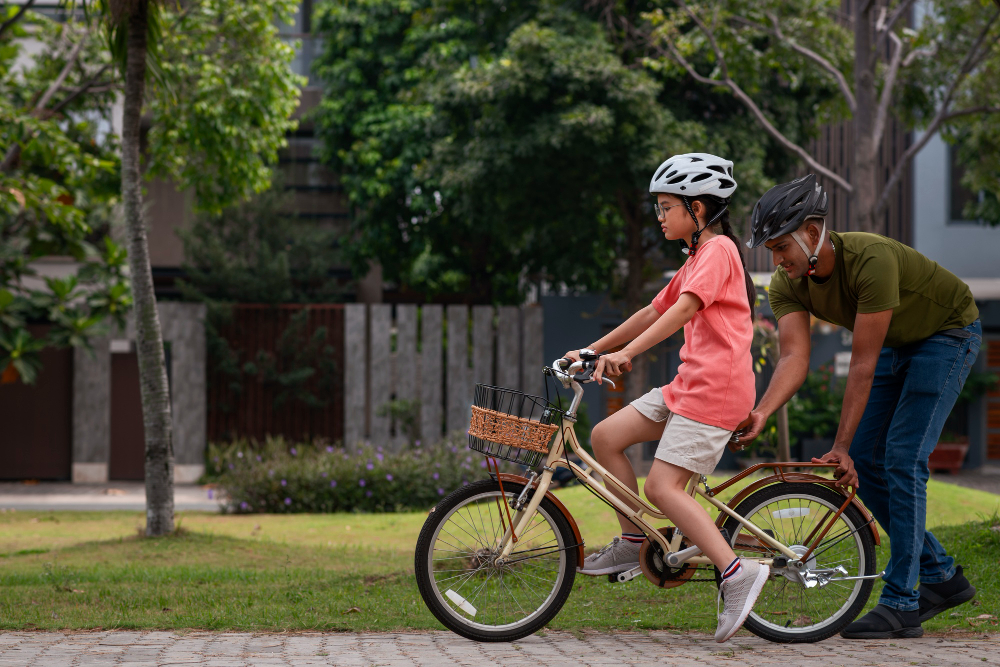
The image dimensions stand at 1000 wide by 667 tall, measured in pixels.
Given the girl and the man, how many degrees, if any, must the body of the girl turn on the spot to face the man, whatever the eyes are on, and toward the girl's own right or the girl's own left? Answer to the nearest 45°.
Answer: approximately 135° to the girl's own right

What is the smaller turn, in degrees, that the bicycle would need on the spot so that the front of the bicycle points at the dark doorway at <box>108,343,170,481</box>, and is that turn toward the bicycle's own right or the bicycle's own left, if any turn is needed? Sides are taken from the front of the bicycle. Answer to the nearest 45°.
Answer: approximately 45° to the bicycle's own right

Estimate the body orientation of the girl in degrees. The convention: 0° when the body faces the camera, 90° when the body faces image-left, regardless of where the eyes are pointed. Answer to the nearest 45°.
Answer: approximately 90°

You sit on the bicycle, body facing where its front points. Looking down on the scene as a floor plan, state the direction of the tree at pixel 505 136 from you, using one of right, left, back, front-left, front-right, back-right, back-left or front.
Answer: right

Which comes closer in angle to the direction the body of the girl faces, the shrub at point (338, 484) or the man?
the shrub

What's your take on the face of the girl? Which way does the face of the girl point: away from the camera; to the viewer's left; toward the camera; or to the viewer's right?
to the viewer's left

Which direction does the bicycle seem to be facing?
to the viewer's left

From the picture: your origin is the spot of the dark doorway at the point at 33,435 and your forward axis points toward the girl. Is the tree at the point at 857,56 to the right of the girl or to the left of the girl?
left
